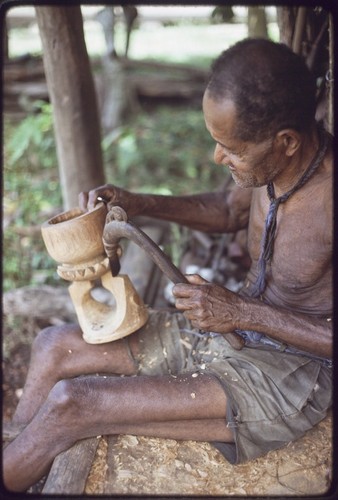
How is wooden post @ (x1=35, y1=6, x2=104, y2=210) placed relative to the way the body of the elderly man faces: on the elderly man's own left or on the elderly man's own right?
on the elderly man's own right

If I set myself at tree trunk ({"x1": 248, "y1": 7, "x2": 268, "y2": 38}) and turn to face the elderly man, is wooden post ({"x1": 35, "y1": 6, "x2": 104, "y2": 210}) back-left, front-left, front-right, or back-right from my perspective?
front-right

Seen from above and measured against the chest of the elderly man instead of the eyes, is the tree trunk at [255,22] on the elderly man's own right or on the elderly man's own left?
on the elderly man's own right

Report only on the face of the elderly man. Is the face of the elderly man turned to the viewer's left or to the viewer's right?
to the viewer's left

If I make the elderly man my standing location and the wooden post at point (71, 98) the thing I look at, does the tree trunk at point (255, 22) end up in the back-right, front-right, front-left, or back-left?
front-right

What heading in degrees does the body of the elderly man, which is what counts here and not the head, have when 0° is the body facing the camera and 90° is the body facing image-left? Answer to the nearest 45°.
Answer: approximately 90°

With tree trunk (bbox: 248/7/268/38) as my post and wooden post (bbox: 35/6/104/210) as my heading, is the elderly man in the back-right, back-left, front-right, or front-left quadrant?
front-left

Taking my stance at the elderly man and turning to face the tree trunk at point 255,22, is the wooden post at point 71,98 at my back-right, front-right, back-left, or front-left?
front-left
